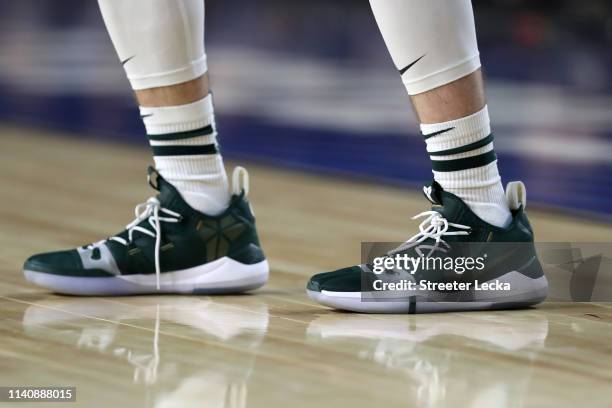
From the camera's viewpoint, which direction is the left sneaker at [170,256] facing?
to the viewer's left
